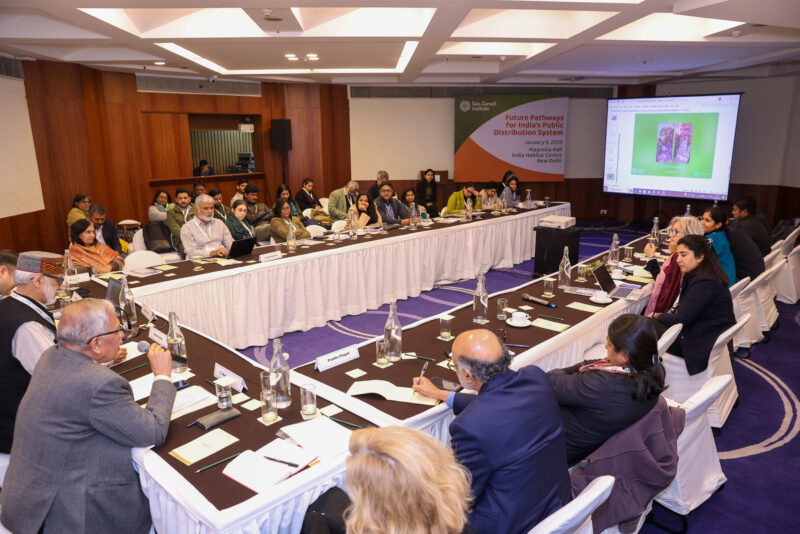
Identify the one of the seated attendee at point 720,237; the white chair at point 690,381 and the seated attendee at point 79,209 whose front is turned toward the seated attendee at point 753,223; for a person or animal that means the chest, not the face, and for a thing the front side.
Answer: the seated attendee at point 79,209

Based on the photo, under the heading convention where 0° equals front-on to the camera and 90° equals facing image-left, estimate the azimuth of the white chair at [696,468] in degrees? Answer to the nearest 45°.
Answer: approximately 135°

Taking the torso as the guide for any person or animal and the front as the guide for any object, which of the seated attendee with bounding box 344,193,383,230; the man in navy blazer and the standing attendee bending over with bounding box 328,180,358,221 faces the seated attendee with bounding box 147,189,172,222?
the man in navy blazer

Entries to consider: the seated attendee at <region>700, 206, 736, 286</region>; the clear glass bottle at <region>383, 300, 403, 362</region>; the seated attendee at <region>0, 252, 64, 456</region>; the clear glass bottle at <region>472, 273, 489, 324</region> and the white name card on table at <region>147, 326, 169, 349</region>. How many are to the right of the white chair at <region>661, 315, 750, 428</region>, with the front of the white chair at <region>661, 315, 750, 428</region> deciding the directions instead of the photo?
1

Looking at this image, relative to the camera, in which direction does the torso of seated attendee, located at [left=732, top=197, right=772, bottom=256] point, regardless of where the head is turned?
to the viewer's left

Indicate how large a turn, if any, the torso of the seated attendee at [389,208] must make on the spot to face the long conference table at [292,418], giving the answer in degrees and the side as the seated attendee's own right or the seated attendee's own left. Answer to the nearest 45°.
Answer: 0° — they already face it

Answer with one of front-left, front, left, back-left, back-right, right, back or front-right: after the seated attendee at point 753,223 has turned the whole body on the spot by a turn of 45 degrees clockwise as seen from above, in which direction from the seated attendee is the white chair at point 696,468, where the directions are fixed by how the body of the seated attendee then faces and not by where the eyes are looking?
back-left

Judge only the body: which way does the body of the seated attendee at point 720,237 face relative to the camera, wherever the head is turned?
to the viewer's left

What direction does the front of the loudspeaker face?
toward the camera

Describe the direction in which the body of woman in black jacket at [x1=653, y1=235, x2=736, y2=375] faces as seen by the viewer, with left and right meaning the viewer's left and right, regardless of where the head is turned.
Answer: facing to the left of the viewer

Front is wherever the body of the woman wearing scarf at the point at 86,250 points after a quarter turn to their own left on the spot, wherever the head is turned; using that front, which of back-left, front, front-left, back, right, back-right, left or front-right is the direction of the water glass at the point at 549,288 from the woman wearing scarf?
right

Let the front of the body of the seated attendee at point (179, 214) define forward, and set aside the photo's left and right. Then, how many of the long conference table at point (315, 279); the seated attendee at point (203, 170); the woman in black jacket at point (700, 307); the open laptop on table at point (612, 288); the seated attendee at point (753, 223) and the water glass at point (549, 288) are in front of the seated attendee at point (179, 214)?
5

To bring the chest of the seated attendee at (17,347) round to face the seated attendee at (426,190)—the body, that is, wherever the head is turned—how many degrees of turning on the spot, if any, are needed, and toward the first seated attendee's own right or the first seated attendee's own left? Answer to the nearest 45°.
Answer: approximately 45° to the first seated attendee's own left

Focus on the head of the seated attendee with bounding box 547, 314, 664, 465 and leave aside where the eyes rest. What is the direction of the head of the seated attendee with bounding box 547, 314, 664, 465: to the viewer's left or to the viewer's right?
to the viewer's left

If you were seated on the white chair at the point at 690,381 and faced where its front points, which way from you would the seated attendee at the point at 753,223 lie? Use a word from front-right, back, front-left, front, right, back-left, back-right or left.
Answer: right

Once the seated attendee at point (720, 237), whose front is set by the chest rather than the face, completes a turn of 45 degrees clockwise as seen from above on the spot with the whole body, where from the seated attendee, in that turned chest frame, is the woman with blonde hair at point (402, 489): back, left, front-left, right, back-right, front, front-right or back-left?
back-left

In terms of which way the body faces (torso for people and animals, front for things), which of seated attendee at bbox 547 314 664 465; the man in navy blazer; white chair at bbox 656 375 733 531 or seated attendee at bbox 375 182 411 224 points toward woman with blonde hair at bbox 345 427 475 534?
seated attendee at bbox 375 182 411 224

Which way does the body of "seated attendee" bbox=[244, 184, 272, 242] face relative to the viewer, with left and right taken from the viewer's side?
facing the viewer and to the right of the viewer

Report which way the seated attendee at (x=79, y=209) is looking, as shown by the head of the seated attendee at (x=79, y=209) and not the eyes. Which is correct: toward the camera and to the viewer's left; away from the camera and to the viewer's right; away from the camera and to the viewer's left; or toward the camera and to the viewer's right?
toward the camera and to the viewer's right
